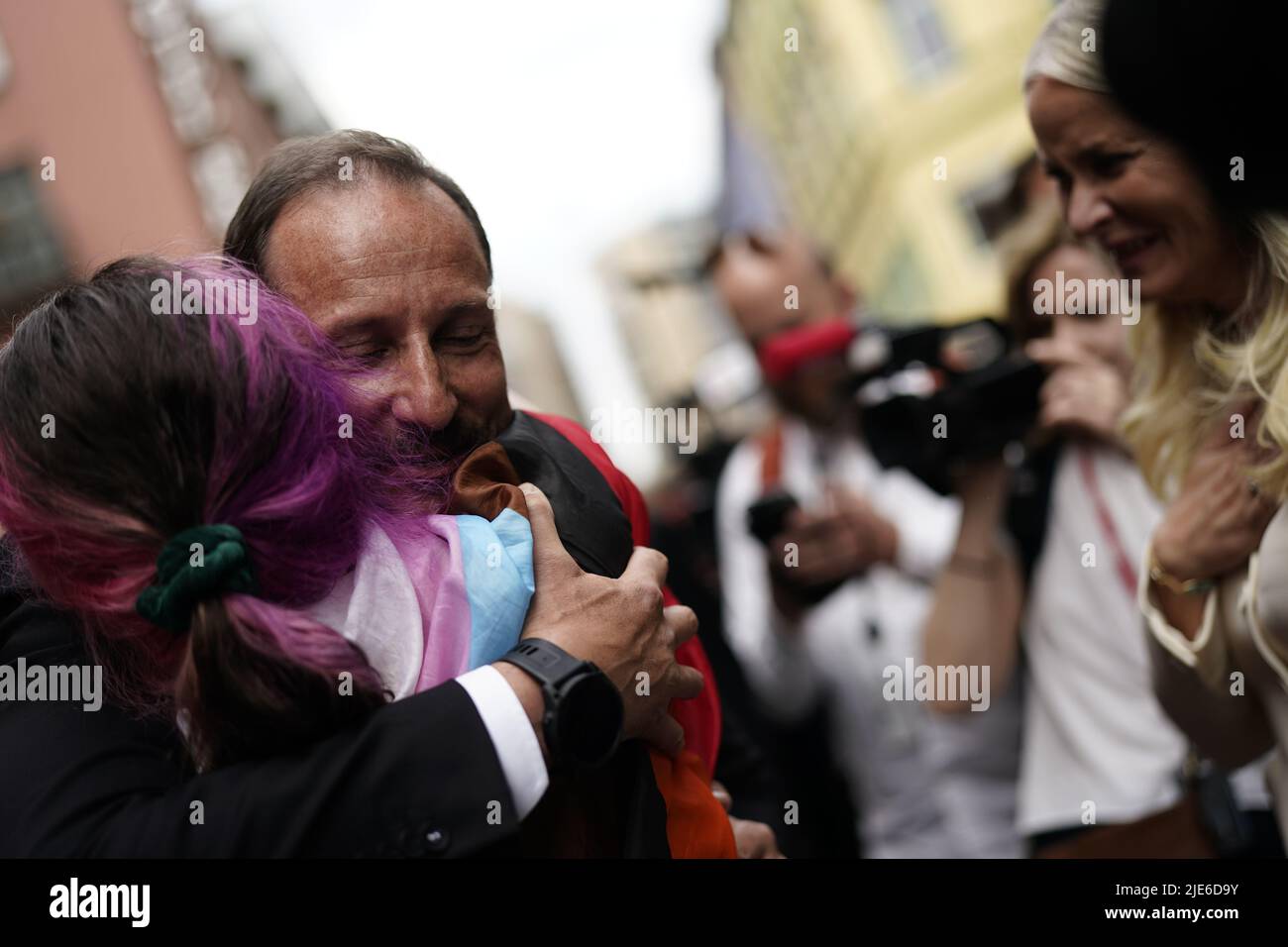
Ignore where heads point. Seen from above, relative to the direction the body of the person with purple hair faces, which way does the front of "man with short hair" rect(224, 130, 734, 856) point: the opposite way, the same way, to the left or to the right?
the opposite way

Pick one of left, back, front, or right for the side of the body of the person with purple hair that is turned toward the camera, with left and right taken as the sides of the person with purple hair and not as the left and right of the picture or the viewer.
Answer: back

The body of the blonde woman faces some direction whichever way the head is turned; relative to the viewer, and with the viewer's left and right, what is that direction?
facing the viewer and to the left of the viewer

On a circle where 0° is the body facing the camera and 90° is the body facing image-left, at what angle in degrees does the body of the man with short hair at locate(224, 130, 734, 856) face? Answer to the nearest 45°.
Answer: approximately 0°

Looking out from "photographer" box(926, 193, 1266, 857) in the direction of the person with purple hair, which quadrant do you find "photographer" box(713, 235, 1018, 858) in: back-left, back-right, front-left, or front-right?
back-right

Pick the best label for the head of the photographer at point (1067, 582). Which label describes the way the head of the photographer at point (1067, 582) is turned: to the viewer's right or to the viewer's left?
to the viewer's left

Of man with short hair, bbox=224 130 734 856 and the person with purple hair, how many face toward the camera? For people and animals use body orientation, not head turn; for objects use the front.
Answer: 1

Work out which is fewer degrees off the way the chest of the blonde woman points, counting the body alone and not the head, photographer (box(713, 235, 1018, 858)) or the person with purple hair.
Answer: the person with purple hair
